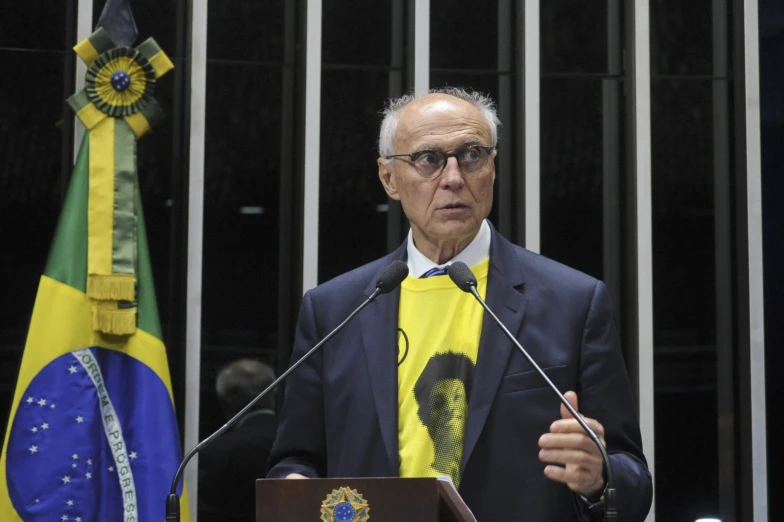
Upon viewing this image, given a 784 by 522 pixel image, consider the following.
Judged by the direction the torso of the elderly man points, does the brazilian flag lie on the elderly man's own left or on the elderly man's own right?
on the elderly man's own right

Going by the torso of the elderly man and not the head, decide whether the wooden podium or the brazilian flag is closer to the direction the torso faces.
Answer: the wooden podium

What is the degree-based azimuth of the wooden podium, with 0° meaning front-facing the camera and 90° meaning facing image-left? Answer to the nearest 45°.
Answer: approximately 0°

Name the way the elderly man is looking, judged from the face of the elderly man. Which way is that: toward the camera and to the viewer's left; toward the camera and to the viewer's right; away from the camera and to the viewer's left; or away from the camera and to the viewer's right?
toward the camera and to the viewer's right

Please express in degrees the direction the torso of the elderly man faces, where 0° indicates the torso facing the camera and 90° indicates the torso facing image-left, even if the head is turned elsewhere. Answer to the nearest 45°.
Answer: approximately 0°

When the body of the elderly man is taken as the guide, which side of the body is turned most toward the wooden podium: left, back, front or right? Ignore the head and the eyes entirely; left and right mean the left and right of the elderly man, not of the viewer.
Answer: front

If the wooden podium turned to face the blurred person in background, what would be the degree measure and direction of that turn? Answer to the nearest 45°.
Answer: approximately 180°

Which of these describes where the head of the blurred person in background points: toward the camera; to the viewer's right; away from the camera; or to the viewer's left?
away from the camera

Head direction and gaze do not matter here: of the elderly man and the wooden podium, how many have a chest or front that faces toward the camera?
2
